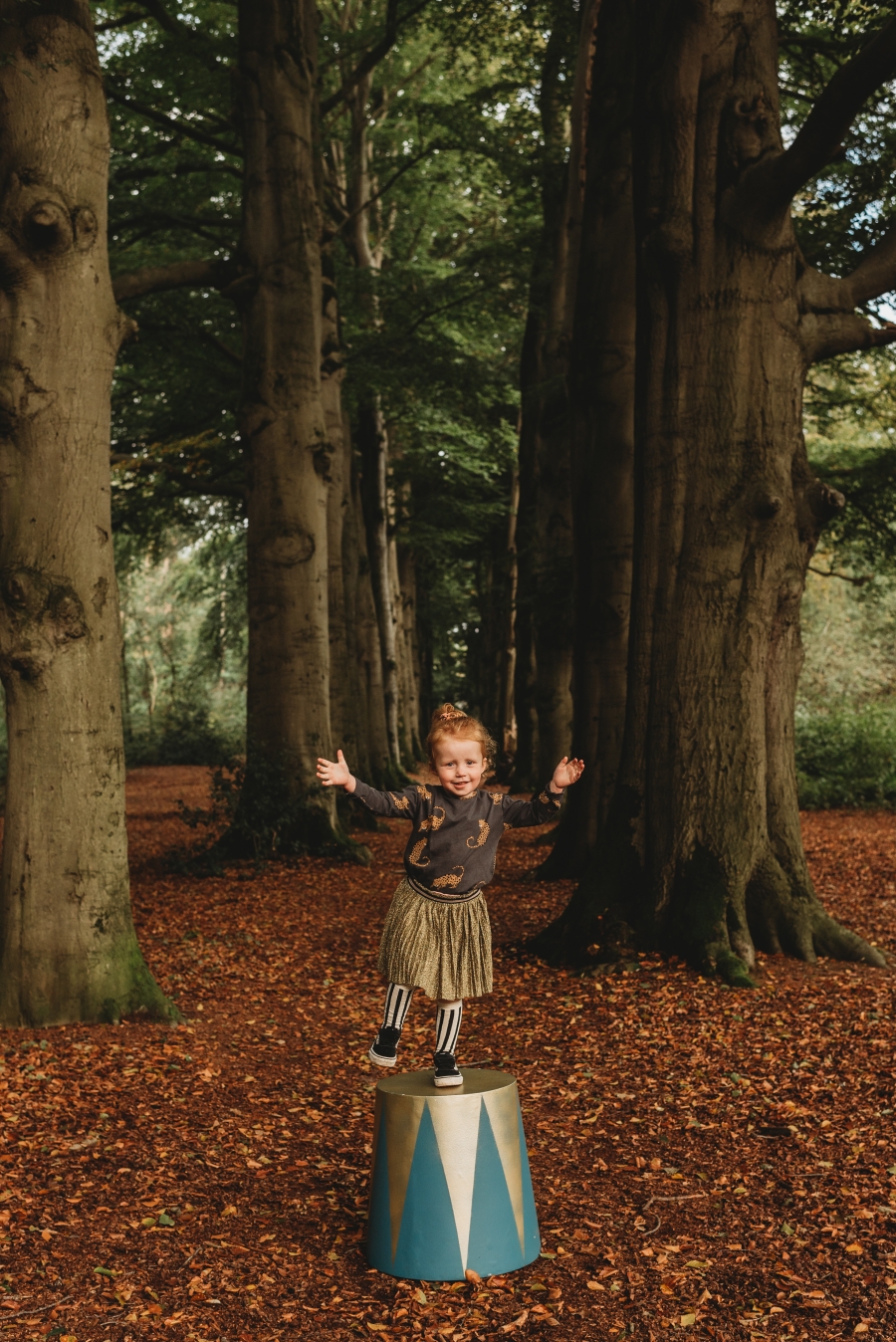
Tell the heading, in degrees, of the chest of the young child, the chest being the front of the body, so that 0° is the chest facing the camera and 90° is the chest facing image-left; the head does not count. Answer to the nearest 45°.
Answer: approximately 0°

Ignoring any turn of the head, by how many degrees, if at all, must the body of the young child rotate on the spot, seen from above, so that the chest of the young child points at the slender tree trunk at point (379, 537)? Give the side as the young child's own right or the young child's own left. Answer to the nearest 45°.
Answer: approximately 180°

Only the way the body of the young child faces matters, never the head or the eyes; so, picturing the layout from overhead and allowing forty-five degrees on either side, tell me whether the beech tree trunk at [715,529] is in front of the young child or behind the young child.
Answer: behind

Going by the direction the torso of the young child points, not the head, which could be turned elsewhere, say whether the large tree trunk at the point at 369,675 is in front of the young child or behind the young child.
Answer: behind

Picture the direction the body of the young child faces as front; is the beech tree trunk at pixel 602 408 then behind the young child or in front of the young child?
behind

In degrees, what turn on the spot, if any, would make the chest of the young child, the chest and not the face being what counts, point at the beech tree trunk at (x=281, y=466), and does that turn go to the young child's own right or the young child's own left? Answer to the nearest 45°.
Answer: approximately 180°

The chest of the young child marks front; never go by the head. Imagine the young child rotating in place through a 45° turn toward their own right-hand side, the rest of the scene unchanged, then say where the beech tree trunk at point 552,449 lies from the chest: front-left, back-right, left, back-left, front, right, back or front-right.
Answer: back-right
